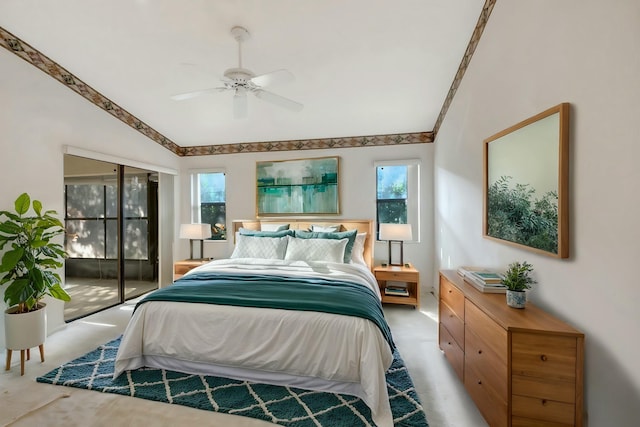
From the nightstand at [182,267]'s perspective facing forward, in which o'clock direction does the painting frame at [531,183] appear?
The painting frame is roughly at 11 o'clock from the nightstand.

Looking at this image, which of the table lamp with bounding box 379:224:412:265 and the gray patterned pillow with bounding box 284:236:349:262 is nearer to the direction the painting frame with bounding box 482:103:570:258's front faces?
the gray patterned pillow

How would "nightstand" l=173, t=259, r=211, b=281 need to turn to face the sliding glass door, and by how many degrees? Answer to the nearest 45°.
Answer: approximately 90° to its right

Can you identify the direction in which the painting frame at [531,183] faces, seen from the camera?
facing the viewer and to the left of the viewer

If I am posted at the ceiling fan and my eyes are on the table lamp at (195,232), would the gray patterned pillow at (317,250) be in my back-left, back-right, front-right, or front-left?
front-right

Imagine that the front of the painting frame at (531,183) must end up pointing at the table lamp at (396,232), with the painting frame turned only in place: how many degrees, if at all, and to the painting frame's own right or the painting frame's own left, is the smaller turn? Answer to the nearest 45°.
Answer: approximately 90° to the painting frame's own right

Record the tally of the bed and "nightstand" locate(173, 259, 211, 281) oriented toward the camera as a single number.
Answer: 2

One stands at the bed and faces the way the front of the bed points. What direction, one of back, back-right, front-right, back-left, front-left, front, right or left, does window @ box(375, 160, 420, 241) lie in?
back-left

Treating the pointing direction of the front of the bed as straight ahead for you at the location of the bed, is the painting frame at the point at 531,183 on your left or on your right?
on your left

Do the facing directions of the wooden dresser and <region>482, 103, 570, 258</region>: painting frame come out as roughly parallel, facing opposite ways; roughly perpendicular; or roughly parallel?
roughly parallel

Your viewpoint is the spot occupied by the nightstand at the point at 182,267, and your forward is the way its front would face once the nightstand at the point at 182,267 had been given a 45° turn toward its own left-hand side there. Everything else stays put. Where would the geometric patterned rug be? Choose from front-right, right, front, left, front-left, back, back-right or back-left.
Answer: front-right

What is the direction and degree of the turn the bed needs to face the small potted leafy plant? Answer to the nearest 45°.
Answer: approximately 45° to its left

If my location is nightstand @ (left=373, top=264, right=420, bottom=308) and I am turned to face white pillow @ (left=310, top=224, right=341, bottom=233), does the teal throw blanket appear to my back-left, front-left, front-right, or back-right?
front-left

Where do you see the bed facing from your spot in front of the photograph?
facing the viewer

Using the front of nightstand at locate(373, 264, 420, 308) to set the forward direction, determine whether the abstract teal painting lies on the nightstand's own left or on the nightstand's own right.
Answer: on the nightstand's own right

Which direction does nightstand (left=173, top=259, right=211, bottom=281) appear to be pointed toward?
toward the camera

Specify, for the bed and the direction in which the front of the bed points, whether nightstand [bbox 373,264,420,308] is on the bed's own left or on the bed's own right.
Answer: on the bed's own left
